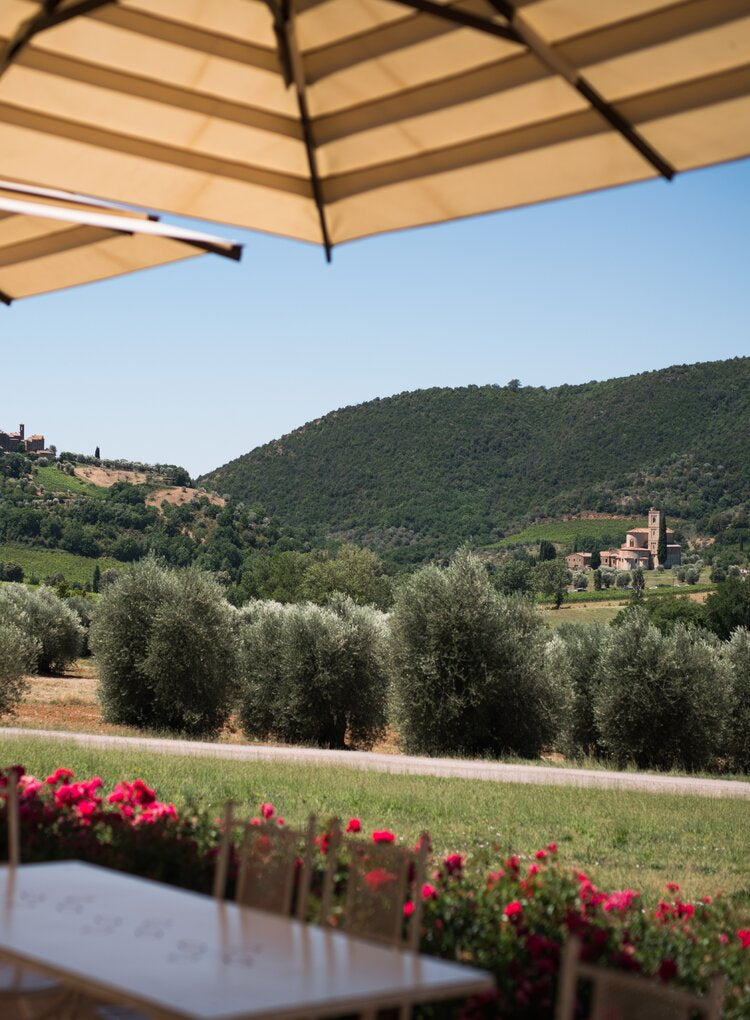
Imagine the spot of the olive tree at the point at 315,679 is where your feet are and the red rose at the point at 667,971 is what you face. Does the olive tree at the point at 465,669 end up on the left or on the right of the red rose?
left

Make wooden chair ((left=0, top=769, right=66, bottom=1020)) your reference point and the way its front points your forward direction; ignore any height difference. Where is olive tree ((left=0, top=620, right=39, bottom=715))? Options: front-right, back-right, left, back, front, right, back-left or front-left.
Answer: back-left

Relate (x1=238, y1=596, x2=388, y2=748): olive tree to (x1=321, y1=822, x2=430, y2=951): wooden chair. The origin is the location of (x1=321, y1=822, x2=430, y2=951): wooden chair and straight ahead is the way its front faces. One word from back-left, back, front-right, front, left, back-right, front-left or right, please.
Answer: back-right

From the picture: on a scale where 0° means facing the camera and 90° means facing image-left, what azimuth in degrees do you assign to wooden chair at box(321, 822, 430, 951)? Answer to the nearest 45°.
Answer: approximately 45°

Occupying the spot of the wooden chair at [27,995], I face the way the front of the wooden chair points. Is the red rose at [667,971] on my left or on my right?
on my left

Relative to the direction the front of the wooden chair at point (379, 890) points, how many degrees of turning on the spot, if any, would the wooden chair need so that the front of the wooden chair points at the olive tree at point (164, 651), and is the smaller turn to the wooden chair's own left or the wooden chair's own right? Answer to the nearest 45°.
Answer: approximately 135° to the wooden chair's own right

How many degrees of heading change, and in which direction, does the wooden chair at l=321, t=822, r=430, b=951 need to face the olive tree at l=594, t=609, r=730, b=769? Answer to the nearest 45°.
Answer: approximately 135° to its right

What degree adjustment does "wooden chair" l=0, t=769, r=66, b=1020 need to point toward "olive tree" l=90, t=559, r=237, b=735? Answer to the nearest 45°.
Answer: approximately 135° to its left
